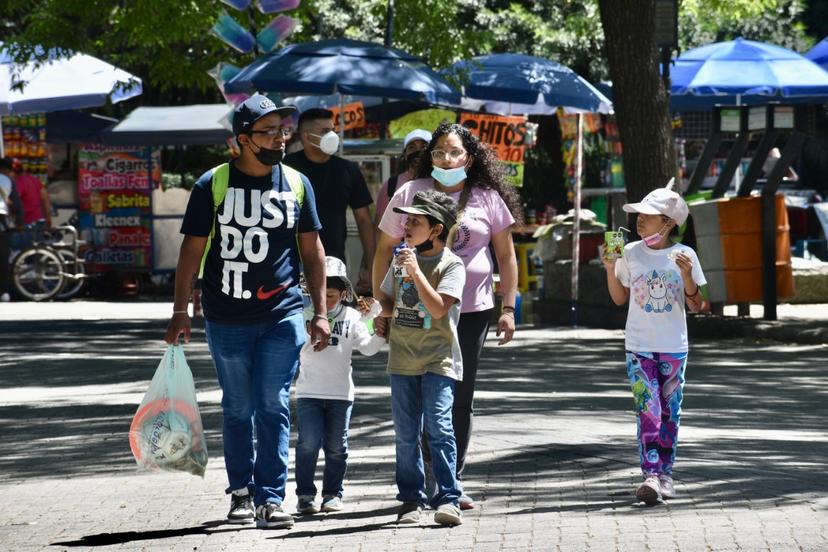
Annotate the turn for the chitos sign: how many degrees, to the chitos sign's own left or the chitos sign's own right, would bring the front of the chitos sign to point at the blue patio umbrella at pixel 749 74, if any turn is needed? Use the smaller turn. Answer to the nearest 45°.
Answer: approximately 135° to the chitos sign's own left

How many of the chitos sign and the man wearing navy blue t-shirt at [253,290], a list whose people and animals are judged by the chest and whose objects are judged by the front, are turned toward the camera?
2

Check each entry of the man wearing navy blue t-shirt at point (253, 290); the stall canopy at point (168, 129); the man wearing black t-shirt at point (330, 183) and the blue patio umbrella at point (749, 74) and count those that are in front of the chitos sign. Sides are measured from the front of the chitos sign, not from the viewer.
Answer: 2

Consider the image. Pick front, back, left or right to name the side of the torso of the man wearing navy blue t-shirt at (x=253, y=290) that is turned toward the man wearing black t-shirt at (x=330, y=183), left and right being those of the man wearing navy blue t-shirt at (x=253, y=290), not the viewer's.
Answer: back

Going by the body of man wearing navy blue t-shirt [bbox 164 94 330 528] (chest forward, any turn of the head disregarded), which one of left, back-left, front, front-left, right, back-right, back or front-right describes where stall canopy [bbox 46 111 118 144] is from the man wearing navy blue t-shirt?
back

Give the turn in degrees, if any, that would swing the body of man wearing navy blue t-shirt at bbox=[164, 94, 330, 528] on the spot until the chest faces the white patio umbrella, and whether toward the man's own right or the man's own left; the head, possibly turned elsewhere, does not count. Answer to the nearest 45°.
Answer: approximately 180°

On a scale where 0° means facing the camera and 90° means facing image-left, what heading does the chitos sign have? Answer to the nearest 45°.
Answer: approximately 0°

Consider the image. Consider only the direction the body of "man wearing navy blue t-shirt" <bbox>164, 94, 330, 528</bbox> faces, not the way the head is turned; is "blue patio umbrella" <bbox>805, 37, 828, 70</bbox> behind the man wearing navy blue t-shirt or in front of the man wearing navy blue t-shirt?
behind
